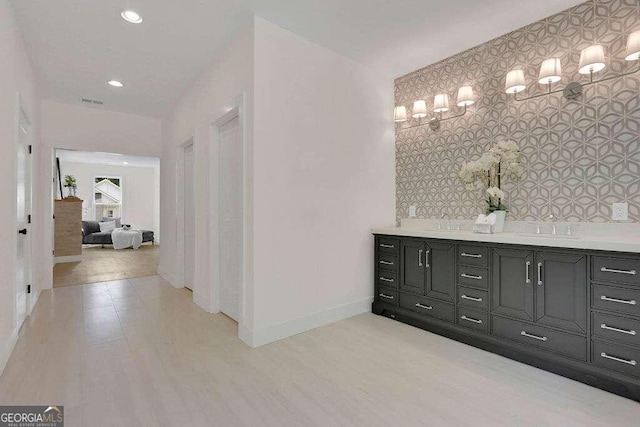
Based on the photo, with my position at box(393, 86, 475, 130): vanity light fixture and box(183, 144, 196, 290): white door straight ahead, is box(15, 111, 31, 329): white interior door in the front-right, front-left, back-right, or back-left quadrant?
front-left

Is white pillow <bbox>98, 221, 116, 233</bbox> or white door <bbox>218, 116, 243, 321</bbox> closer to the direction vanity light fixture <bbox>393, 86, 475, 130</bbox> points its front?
the white door

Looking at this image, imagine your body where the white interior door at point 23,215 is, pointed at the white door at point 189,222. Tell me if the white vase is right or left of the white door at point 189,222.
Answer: right

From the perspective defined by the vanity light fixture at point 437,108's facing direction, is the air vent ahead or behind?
ahead

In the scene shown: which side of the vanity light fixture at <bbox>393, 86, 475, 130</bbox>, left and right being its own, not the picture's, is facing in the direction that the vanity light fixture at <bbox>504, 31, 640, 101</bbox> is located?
left

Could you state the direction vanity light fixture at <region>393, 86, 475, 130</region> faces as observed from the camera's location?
facing the viewer and to the left of the viewer

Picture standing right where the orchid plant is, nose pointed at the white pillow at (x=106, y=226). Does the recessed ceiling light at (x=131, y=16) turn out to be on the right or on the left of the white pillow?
left

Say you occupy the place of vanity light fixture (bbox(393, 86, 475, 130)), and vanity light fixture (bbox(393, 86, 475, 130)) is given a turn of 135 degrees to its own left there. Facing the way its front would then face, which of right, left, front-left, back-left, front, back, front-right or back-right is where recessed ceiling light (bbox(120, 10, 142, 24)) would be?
back-right

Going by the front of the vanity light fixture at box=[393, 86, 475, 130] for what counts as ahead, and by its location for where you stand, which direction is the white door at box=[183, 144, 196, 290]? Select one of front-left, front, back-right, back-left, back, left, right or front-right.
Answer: front-right

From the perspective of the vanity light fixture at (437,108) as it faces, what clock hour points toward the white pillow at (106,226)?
The white pillow is roughly at 2 o'clock from the vanity light fixture.

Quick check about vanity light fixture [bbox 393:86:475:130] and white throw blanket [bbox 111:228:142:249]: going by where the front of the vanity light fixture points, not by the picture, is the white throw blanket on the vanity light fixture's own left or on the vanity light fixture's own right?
on the vanity light fixture's own right

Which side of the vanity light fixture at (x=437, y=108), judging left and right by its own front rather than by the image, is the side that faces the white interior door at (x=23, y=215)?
front

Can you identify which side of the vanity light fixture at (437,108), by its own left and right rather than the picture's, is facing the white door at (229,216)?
front
